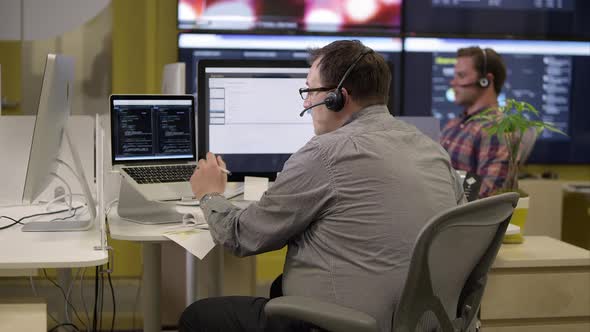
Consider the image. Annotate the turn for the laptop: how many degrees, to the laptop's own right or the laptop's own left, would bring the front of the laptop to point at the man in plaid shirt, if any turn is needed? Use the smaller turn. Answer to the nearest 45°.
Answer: approximately 90° to the laptop's own left

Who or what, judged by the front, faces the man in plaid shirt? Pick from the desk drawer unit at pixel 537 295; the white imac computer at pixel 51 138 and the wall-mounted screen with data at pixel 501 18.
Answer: the wall-mounted screen with data

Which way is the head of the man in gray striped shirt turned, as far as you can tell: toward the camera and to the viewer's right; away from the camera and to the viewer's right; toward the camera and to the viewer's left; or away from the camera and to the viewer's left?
away from the camera and to the viewer's left

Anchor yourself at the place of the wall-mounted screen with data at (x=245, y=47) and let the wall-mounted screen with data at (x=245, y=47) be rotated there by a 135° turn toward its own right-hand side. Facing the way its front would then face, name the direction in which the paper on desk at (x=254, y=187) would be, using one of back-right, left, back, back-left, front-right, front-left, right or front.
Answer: back-left

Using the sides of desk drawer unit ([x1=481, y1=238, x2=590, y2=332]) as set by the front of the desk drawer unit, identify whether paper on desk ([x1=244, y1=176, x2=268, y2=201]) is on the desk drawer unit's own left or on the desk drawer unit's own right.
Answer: on the desk drawer unit's own right

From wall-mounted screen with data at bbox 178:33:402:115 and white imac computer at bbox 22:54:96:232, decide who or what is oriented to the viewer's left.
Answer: the white imac computer

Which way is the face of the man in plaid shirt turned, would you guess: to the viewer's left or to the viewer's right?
to the viewer's left

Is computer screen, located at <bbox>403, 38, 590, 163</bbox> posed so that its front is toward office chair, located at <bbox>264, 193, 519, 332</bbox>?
yes

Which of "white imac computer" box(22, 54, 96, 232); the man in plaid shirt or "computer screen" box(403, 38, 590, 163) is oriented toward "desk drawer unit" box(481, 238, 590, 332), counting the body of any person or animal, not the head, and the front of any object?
the computer screen

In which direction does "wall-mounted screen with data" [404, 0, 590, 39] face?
toward the camera

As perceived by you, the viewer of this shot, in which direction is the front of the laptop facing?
facing the viewer and to the right of the viewer

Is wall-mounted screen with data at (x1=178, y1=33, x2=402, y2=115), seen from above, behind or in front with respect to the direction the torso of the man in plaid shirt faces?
in front

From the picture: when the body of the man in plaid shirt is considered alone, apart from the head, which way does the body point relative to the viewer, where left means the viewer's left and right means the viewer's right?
facing to the left of the viewer

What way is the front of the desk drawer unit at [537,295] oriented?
toward the camera

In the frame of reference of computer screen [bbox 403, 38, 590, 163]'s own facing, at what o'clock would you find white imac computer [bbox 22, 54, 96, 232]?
The white imac computer is roughly at 1 o'clock from the computer screen.
